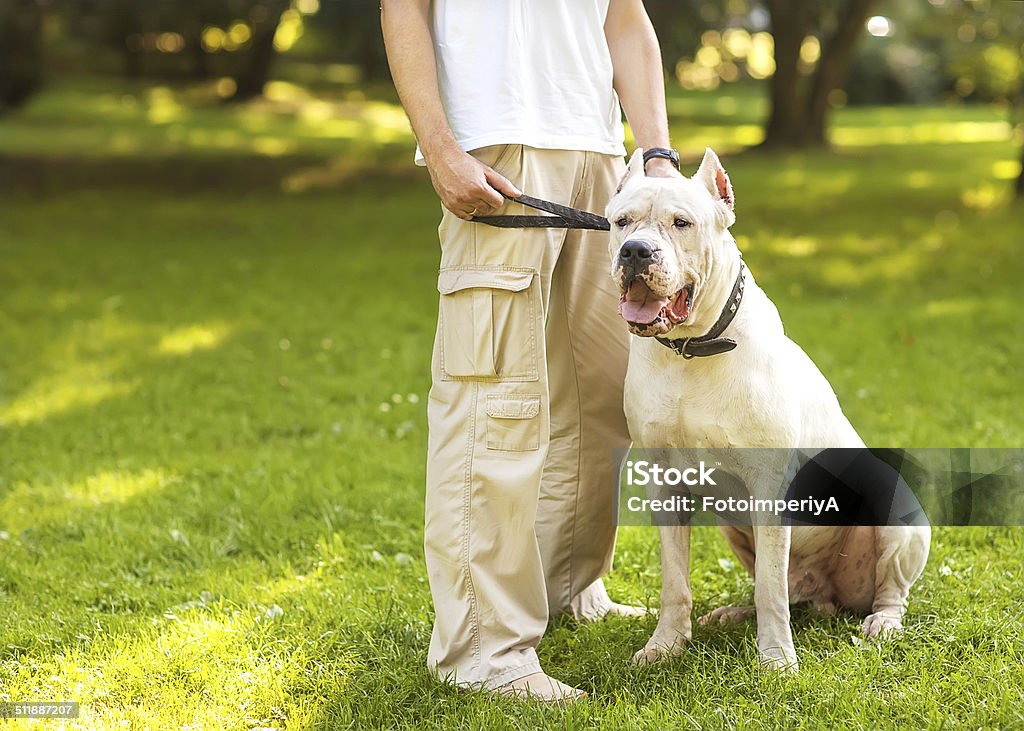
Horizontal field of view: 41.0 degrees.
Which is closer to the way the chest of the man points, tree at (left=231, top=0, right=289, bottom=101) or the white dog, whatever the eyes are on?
the white dog

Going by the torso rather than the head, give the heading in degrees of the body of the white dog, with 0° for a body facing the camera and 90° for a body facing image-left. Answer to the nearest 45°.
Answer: approximately 45°

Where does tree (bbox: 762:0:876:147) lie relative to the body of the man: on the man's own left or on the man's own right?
on the man's own left

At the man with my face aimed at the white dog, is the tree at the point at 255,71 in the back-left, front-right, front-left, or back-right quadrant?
back-left

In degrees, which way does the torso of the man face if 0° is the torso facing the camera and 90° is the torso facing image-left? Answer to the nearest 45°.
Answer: approximately 315°

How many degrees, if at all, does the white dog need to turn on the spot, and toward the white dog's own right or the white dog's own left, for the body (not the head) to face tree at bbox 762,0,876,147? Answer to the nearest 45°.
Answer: approximately 135° to the white dog's own right

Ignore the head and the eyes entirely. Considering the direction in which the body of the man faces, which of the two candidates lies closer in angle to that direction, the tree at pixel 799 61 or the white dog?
the white dog

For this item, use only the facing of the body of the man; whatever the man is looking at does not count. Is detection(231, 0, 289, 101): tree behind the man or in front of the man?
behind
